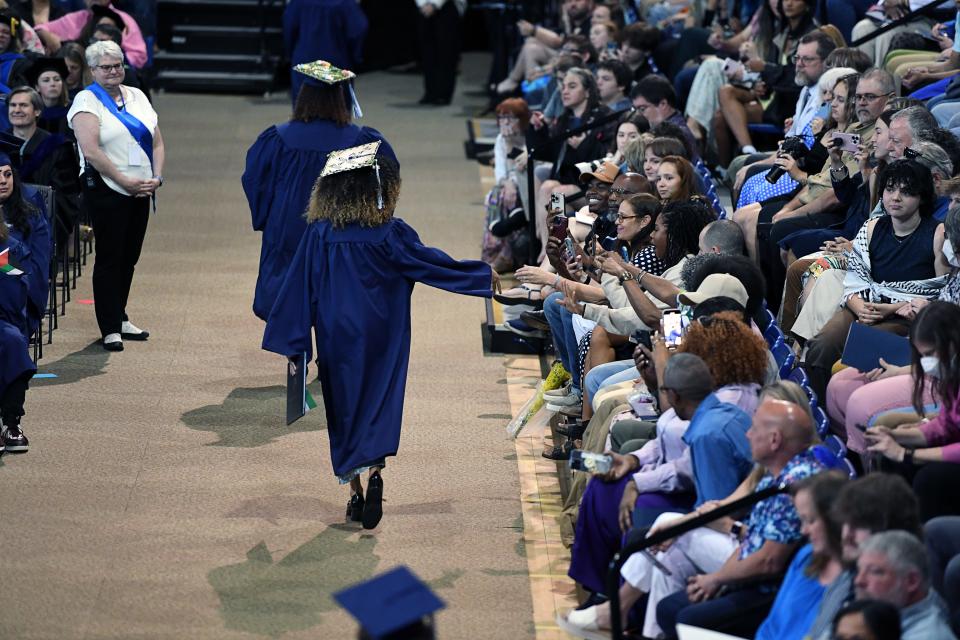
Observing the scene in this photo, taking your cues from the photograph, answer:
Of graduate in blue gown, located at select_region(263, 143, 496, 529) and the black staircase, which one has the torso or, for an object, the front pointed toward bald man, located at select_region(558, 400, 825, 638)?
the black staircase

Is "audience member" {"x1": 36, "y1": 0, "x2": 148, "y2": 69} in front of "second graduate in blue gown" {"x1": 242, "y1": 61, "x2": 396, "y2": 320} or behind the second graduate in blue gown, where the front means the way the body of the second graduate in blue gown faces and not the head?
in front

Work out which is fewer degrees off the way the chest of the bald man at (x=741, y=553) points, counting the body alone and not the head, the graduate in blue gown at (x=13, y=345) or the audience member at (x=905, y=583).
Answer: the graduate in blue gown

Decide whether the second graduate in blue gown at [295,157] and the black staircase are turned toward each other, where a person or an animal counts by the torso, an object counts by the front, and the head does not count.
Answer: yes

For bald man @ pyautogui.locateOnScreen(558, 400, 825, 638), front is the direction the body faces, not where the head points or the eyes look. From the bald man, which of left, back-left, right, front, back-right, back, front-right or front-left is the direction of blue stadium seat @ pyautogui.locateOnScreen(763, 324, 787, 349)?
right

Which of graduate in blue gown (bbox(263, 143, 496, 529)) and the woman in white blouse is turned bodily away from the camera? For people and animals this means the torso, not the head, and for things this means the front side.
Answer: the graduate in blue gown

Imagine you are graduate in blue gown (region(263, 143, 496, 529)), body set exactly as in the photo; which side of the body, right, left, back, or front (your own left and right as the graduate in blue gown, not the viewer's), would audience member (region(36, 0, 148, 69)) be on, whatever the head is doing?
front

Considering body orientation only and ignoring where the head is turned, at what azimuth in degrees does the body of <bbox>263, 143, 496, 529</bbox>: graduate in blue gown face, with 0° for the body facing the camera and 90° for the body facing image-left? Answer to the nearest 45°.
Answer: approximately 180°

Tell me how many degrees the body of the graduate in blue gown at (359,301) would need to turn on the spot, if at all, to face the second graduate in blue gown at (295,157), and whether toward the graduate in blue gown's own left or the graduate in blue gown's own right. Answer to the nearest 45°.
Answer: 0° — they already face them

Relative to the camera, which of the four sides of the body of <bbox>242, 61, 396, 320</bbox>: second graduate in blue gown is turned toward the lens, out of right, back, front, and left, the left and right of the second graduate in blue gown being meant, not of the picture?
back

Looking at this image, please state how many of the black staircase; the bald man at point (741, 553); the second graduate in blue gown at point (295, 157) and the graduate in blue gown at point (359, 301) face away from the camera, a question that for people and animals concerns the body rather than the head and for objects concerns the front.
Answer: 2

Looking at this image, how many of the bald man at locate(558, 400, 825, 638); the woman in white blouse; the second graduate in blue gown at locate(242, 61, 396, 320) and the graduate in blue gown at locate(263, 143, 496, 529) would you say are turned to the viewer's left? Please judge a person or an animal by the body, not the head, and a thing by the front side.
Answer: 1

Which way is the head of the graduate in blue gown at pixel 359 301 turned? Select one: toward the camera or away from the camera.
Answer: away from the camera

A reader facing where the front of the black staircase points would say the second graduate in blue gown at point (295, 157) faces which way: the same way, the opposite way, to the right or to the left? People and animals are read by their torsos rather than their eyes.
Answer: the opposite way

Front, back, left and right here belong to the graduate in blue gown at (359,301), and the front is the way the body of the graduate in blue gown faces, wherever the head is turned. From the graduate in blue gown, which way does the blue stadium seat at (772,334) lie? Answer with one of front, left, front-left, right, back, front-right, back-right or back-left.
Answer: right

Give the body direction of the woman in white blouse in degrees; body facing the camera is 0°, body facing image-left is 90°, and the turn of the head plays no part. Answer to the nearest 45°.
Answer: approximately 315°

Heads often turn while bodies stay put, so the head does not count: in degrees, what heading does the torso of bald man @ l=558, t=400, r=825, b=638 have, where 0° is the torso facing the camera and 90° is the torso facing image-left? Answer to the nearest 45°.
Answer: approximately 90°

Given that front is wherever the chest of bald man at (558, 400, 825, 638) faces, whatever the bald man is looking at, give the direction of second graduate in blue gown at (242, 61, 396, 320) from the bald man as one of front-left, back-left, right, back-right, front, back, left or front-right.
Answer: front-right
